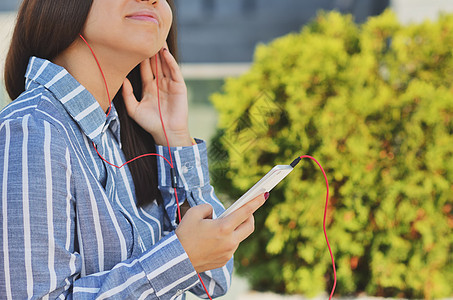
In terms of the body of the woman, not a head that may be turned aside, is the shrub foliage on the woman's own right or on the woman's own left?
on the woman's own left

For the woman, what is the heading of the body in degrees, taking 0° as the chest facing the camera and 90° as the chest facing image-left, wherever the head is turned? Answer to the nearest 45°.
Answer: approximately 315°
